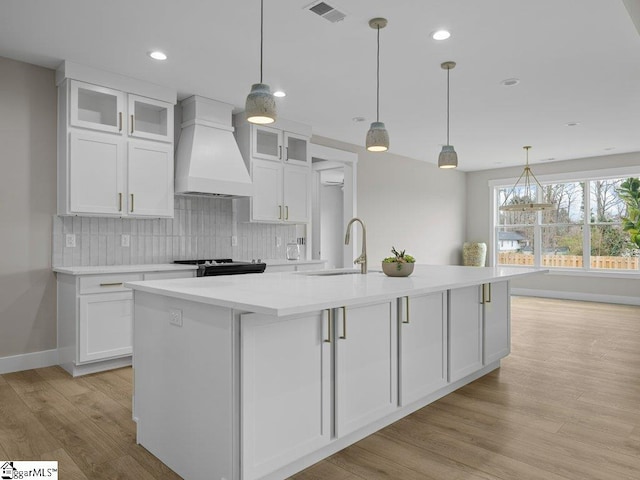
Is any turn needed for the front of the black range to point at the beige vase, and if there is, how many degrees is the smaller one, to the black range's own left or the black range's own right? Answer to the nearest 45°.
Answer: approximately 90° to the black range's own left

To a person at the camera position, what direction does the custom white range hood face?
facing the viewer and to the right of the viewer

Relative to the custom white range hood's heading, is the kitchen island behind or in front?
in front

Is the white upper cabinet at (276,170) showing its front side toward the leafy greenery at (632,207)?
no

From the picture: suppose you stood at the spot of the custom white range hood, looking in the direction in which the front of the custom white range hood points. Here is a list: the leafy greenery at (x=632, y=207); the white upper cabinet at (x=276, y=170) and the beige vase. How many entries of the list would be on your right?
0

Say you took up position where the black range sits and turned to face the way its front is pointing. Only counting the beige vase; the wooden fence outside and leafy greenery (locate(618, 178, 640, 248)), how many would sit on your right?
0

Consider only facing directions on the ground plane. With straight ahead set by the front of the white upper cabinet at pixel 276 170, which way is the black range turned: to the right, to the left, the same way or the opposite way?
the same way

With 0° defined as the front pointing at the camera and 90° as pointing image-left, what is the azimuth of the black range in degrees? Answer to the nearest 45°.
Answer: approximately 315°

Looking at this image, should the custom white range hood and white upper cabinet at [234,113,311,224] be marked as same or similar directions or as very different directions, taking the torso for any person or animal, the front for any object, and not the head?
same or similar directions

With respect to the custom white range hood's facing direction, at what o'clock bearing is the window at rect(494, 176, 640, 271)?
The window is roughly at 10 o'clock from the custom white range hood.

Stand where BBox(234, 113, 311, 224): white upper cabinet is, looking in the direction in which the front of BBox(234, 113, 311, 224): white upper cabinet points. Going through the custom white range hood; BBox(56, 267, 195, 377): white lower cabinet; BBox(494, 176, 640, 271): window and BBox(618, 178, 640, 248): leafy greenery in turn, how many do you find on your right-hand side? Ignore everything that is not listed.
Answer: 2

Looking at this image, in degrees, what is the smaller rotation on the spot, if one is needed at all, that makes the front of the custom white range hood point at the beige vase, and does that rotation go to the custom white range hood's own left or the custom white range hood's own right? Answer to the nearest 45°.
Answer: approximately 90° to the custom white range hood's own left

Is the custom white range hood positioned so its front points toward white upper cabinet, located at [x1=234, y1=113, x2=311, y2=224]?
no

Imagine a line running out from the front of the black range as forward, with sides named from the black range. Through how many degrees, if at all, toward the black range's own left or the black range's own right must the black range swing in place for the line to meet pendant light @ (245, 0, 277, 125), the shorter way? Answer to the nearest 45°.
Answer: approximately 45° to the black range's own right

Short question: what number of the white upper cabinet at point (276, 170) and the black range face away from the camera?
0

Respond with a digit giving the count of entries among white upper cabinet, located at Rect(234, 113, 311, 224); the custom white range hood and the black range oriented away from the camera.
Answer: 0

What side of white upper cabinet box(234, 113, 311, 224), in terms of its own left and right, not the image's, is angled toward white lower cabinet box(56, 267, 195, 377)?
right
